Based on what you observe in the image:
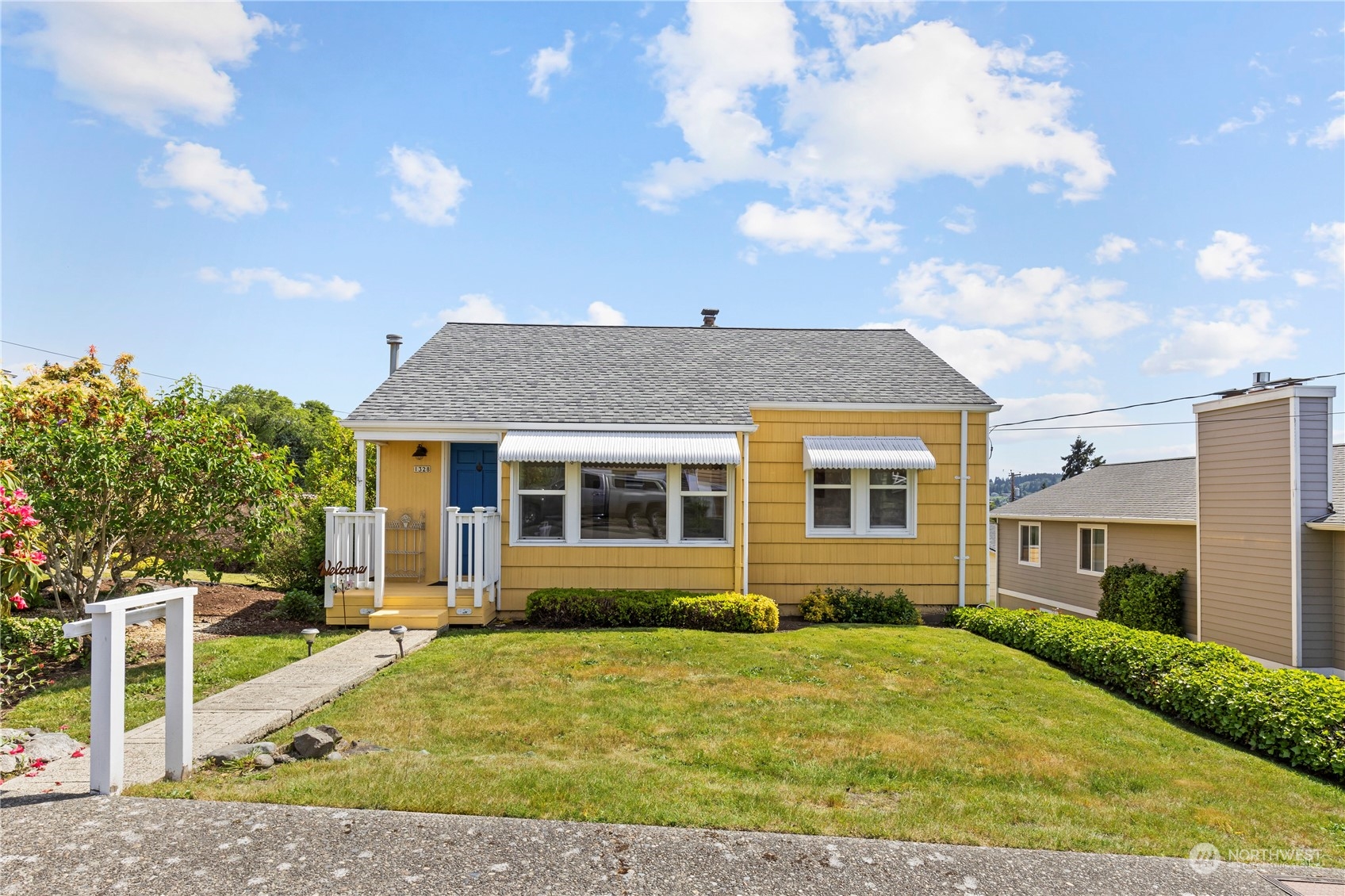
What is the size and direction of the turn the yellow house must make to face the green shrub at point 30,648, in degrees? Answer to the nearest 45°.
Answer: approximately 45° to its right

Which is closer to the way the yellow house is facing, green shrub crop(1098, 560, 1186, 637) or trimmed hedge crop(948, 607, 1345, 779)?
the trimmed hedge

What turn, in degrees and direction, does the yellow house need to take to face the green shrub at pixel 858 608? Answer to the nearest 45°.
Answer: approximately 90° to its left

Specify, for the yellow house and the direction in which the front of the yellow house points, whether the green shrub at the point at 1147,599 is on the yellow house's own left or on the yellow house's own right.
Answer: on the yellow house's own left

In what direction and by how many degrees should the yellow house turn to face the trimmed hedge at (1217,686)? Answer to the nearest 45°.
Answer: approximately 45° to its left

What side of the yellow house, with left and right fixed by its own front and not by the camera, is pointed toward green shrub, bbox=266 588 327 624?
right

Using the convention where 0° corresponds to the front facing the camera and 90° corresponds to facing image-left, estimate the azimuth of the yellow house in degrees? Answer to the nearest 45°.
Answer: approximately 0°

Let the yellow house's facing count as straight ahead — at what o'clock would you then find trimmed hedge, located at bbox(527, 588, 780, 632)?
The trimmed hedge is roughly at 12 o'clock from the yellow house.

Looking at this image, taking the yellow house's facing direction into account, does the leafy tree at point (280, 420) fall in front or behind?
behind

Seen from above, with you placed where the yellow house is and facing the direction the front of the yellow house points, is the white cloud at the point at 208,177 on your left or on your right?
on your right

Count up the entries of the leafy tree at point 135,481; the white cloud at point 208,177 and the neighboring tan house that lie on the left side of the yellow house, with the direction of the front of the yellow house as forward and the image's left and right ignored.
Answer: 1
